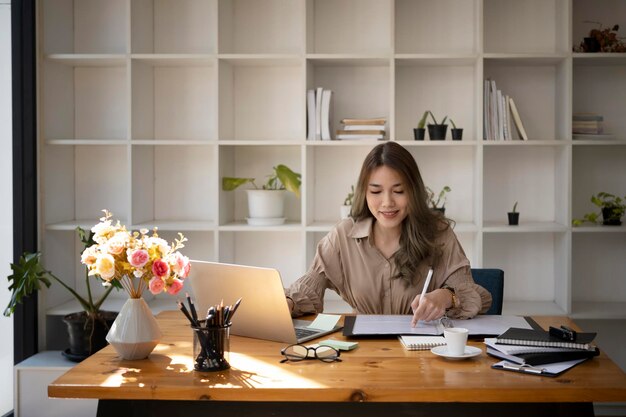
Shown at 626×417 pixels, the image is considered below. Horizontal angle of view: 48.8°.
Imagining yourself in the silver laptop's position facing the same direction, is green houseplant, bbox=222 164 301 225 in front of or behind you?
in front

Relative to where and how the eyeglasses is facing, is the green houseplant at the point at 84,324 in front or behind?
behind

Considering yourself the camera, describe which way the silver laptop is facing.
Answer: facing away from the viewer and to the right of the viewer

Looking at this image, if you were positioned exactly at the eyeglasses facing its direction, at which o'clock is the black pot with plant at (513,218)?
The black pot with plant is roughly at 7 o'clock from the eyeglasses.

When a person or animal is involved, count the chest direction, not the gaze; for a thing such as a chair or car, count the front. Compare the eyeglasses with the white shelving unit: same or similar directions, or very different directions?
same or similar directions

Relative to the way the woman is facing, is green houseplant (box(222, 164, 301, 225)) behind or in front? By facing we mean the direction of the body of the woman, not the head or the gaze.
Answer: behind

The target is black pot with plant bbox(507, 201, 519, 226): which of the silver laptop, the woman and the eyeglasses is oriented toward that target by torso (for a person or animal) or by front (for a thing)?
the silver laptop

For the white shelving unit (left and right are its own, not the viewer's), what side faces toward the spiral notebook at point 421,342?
front

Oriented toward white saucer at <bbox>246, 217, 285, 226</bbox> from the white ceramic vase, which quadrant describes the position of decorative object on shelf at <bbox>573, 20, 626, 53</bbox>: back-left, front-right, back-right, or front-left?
front-right

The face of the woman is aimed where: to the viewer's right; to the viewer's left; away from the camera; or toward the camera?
toward the camera

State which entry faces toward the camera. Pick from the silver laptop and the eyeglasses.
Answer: the eyeglasses

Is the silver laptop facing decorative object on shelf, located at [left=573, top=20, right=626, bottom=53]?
yes

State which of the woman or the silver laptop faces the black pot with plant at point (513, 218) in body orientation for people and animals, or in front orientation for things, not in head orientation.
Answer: the silver laptop

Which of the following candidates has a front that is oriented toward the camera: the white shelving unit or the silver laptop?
the white shelving unit

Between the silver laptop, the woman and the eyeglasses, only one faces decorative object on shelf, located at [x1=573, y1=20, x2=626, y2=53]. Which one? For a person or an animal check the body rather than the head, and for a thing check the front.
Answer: the silver laptop

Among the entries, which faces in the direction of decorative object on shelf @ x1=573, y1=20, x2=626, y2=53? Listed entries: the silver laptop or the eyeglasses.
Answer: the silver laptop

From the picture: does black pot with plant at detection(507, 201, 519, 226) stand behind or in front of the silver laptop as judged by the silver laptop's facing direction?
in front
